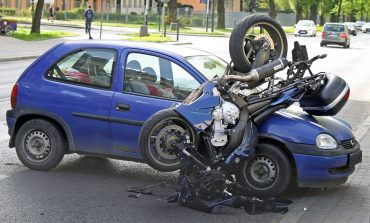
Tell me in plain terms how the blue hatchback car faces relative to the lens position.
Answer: facing the viewer and to the right of the viewer

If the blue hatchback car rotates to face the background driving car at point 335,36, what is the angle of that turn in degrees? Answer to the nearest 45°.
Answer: approximately 135° to its left
